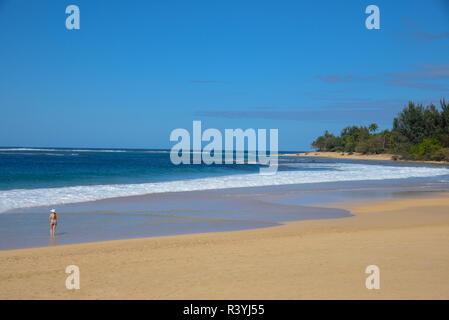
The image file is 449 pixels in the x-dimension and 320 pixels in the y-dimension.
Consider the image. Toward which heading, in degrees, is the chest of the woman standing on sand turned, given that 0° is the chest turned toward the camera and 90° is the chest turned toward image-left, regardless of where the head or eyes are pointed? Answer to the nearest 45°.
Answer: approximately 180°
